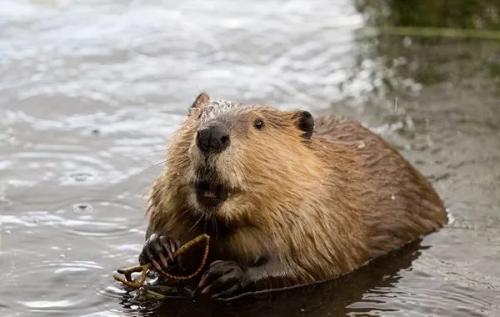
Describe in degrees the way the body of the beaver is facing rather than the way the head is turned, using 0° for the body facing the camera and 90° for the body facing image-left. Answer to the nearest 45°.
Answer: approximately 45°
